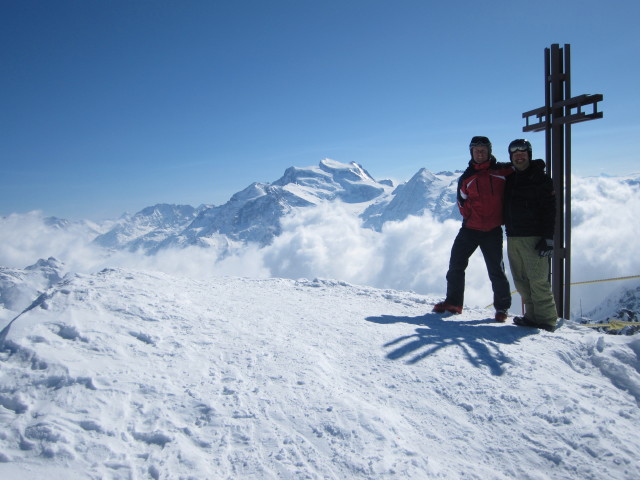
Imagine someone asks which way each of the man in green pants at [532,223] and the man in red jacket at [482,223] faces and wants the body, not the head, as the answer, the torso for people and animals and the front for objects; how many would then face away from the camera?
0

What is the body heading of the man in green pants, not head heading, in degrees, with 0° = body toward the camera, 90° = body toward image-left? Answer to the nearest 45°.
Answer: approximately 45°

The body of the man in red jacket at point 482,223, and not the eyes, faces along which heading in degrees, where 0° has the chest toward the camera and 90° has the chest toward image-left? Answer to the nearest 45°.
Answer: approximately 0°

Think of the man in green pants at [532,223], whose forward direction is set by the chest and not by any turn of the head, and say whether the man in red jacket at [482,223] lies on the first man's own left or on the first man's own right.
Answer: on the first man's own right

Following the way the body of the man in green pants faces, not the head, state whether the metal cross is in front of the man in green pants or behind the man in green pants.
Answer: behind

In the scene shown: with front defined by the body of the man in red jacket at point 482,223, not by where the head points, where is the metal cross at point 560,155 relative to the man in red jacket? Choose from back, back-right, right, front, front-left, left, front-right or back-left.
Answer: back-left
